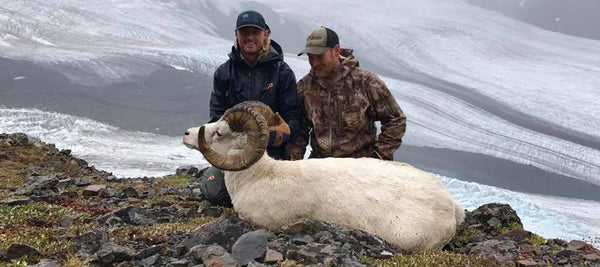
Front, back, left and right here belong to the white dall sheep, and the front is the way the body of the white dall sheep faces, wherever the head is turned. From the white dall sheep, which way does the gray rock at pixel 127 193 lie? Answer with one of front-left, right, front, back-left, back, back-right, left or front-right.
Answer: front-right

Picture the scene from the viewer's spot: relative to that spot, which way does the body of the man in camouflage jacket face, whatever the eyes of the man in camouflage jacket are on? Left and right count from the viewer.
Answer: facing the viewer and to the left of the viewer

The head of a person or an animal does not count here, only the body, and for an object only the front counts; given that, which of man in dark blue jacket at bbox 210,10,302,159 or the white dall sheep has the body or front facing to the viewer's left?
the white dall sheep

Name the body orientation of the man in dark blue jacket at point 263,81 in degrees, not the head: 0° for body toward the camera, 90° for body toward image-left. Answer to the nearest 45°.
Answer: approximately 0°

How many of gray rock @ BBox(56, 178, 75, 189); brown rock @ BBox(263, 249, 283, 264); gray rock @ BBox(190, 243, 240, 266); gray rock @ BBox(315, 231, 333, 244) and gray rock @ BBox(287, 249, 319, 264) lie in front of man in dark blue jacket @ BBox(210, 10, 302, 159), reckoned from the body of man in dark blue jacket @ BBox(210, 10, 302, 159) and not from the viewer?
4

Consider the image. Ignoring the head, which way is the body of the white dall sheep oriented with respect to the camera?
to the viewer's left

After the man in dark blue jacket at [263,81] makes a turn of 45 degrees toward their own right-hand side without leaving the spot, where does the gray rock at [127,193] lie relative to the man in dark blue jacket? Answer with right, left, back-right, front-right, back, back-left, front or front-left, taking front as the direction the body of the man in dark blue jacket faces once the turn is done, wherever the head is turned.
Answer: right

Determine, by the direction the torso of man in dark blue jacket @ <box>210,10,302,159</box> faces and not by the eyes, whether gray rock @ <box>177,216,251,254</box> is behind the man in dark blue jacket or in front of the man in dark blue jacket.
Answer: in front

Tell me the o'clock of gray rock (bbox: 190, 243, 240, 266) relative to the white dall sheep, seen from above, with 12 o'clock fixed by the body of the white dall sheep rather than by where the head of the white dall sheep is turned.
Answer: The gray rock is roughly at 10 o'clock from the white dall sheep.

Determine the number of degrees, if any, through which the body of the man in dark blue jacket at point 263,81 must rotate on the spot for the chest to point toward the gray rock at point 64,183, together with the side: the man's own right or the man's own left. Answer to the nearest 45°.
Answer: approximately 135° to the man's own right

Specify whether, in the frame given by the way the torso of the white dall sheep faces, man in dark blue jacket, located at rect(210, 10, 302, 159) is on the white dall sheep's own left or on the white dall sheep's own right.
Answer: on the white dall sheep's own right

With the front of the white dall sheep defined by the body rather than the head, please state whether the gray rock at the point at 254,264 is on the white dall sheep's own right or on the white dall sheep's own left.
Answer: on the white dall sheep's own left

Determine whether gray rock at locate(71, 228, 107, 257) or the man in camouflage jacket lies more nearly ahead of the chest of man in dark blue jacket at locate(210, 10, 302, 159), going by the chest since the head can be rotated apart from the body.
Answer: the gray rock

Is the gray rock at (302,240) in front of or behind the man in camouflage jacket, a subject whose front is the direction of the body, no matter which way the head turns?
in front

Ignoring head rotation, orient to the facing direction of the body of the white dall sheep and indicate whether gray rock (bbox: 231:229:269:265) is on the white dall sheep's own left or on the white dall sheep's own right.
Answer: on the white dall sheep's own left
